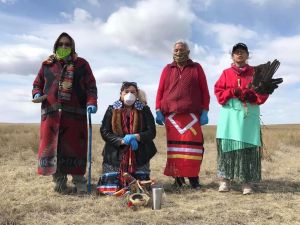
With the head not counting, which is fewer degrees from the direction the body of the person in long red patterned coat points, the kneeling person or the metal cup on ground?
the metal cup on ground

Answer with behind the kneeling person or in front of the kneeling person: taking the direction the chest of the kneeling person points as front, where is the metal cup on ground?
in front

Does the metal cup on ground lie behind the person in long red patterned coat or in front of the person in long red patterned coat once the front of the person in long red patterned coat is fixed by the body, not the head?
in front

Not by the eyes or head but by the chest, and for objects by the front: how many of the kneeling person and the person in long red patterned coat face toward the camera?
2

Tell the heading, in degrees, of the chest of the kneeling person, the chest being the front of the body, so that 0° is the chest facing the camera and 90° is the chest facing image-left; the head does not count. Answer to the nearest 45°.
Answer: approximately 0°
